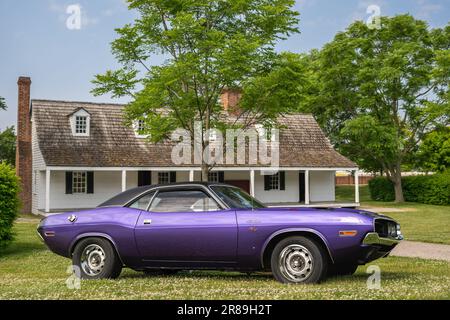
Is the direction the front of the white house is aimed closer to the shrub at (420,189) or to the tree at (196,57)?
the tree

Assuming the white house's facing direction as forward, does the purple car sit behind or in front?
in front

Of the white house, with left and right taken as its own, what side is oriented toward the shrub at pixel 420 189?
left

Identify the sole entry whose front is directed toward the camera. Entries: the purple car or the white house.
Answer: the white house

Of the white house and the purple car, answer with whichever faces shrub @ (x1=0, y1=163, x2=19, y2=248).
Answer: the white house

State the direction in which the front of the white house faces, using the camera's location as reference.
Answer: facing the viewer

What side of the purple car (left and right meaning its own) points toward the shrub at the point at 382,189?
left

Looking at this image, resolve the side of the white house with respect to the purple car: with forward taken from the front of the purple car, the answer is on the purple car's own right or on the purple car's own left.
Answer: on the purple car's own left

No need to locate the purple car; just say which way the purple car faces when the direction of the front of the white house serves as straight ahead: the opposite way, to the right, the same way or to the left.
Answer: to the left

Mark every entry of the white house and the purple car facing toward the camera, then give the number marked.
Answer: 1

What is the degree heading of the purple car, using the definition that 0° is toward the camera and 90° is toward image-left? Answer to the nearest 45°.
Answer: approximately 270°

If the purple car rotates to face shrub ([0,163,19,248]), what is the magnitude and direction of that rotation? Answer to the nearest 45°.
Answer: approximately 135° to its left
